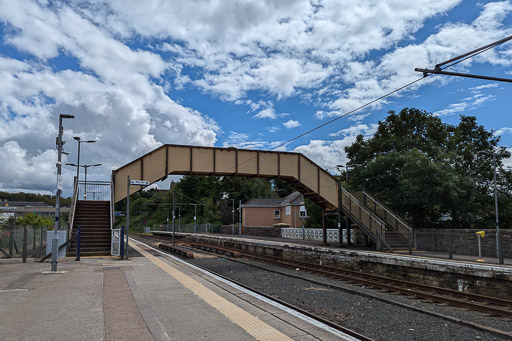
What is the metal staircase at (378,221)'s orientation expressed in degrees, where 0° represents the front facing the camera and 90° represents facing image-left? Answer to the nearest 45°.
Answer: approximately 315°

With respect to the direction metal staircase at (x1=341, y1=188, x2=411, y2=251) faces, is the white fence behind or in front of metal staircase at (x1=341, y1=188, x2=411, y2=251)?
behind

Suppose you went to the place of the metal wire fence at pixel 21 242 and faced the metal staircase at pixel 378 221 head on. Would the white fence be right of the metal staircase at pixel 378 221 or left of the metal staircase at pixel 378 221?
left

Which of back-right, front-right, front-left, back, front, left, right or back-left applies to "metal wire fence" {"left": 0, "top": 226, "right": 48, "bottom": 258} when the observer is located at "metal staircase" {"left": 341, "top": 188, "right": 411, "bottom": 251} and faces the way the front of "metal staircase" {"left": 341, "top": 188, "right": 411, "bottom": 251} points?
right

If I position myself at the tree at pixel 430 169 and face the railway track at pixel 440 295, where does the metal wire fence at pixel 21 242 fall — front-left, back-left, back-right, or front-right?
front-right

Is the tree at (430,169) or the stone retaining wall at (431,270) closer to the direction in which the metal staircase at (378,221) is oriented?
the stone retaining wall

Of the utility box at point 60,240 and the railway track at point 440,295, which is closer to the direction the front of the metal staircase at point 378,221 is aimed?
the railway track

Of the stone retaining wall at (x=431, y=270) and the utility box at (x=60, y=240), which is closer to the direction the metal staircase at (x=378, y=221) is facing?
the stone retaining wall

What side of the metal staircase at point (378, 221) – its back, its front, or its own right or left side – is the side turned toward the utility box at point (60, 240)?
right

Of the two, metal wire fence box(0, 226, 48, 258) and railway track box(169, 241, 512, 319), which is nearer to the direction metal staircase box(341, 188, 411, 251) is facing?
the railway track
